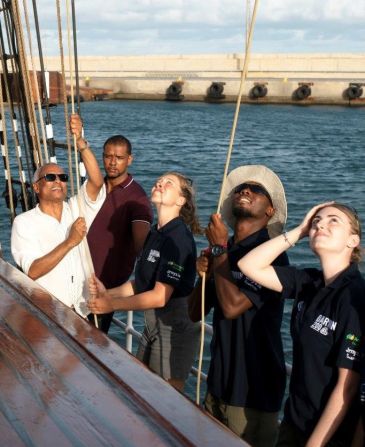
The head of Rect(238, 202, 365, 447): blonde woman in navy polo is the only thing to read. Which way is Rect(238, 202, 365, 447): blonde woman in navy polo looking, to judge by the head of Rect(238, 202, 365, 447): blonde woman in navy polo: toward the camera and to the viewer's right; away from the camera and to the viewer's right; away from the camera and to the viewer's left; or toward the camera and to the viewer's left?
toward the camera and to the viewer's left

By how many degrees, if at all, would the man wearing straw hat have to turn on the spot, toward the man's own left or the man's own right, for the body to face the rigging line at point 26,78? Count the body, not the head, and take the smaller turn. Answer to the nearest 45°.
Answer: approximately 90° to the man's own right

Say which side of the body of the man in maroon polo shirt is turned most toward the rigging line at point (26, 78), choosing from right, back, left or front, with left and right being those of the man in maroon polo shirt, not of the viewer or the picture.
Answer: right

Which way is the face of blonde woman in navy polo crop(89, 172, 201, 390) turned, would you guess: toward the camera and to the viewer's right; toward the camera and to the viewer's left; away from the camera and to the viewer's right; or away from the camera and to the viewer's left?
toward the camera and to the viewer's left

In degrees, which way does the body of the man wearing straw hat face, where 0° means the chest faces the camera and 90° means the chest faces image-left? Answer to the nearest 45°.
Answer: approximately 45°

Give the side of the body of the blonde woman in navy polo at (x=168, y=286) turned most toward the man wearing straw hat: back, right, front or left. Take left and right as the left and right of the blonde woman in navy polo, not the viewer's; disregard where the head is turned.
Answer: left

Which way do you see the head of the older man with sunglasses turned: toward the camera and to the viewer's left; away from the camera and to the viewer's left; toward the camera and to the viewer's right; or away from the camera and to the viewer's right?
toward the camera and to the viewer's right

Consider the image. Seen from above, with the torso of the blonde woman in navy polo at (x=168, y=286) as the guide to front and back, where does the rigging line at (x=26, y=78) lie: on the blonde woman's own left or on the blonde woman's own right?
on the blonde woman's own right

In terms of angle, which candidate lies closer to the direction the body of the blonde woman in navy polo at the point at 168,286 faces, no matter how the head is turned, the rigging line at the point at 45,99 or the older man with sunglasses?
the older man with sunglasses

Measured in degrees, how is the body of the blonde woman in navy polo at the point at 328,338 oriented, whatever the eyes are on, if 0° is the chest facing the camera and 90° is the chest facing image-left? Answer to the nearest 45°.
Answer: approximately 45°

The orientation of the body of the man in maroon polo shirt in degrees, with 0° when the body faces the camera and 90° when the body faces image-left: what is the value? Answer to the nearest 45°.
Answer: approximately 45°
